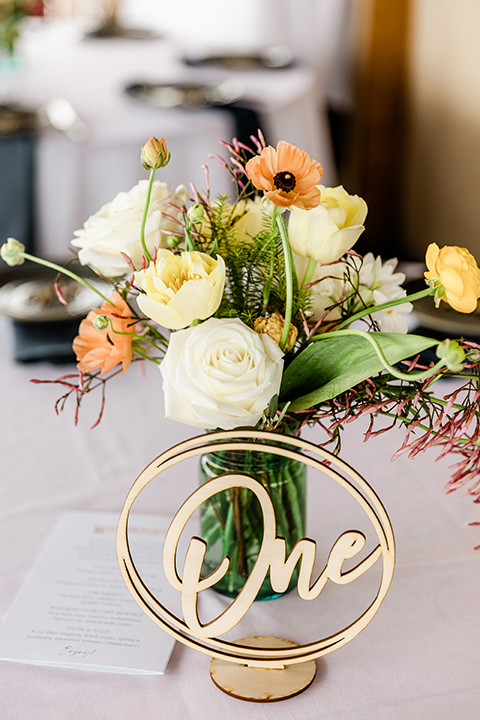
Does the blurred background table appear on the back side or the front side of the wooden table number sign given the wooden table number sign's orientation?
on the back side

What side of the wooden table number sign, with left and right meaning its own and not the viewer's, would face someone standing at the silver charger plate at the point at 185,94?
back

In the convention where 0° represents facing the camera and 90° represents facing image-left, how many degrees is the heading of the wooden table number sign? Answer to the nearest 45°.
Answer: approximately 0°
